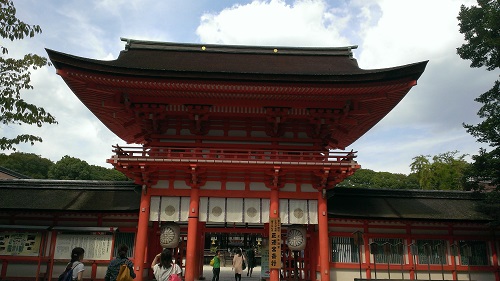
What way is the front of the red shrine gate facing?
toward the camera

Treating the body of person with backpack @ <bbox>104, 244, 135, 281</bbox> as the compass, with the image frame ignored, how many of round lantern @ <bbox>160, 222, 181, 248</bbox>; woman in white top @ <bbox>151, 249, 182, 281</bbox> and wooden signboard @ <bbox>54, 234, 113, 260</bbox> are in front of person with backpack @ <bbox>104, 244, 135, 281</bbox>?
2

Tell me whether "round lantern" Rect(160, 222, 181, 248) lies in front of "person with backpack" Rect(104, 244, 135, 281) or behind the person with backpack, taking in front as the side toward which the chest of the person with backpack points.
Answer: in front

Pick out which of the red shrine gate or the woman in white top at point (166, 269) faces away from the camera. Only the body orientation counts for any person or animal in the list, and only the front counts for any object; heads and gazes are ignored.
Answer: the woman in white top

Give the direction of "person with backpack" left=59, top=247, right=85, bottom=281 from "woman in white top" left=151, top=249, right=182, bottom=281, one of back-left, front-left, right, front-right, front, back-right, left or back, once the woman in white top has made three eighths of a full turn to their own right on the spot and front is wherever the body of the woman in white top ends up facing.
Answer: back-right

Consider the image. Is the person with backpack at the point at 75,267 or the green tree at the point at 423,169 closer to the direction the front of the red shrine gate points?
the person with backpack

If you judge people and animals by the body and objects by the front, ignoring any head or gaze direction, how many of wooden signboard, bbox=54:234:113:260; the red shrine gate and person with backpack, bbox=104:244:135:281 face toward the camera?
2

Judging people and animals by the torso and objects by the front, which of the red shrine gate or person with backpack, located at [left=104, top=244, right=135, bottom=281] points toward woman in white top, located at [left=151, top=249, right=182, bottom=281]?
the red shrine gate

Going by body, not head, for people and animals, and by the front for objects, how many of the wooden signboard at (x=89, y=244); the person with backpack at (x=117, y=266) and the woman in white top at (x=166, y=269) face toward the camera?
1

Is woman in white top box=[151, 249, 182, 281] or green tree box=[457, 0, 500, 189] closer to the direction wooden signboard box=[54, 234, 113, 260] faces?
the woman in white top

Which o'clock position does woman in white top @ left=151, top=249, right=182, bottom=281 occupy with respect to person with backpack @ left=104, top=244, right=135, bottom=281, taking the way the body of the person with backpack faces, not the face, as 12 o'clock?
The woman in white top is roughly at 4 o'clock from the person with backpack.

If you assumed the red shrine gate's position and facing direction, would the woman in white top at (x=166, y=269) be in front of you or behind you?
in front

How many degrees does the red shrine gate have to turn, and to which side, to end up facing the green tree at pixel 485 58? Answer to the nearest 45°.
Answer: approximately 90° to its left

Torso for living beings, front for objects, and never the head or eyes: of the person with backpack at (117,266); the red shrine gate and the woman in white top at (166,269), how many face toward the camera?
1

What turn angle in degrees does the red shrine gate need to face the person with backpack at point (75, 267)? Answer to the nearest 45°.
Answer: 0° — it already faces them

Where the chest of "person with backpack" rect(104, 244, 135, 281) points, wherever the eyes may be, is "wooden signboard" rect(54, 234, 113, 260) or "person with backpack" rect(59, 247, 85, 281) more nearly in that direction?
the wooden signboard

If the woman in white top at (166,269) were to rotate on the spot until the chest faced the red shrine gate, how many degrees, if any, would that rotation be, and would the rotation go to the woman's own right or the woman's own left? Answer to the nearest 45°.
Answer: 0° — they already face it

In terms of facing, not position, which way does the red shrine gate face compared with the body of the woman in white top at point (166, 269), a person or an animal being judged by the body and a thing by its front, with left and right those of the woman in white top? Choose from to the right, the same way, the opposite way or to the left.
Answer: the opposite way

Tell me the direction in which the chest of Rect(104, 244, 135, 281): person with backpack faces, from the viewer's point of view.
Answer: away from the camera

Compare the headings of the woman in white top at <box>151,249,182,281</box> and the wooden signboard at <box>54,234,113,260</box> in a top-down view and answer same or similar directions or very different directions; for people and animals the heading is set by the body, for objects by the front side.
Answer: very different directions

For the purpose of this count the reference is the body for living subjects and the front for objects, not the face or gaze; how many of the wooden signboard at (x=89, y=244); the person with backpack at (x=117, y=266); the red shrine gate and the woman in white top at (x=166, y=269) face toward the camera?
2
